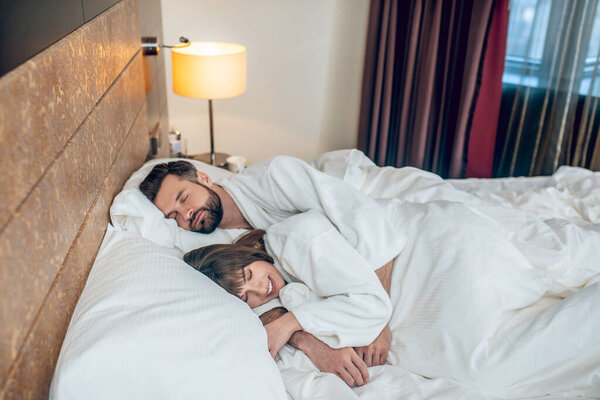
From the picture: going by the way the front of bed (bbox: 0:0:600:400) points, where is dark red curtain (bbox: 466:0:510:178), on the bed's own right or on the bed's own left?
on the bed's own left

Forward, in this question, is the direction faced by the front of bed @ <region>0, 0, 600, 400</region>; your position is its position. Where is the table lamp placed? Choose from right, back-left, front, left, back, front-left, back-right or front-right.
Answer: left

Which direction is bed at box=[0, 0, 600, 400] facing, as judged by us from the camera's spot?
facing to the right of the viewer

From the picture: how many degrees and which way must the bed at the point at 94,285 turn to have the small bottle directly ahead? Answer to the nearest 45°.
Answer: approximately 90° to its left

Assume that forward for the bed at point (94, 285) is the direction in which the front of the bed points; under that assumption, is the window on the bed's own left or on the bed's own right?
on the bed's own left
